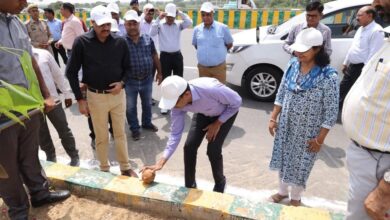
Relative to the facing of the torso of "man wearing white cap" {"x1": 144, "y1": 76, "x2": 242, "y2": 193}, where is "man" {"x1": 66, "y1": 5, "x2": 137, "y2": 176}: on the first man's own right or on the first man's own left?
on the first man's own right

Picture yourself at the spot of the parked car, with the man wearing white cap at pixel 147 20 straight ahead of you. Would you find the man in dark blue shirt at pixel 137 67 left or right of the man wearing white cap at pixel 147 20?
left

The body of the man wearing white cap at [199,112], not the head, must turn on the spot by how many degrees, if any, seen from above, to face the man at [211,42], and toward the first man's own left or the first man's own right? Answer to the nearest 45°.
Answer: approximately 135° to the first man's own right

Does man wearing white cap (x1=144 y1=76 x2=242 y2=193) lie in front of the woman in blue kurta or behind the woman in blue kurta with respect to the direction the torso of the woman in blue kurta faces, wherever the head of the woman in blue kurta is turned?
in front

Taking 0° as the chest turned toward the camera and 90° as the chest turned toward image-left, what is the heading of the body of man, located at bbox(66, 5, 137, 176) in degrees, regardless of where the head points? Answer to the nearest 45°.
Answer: approximately 315°

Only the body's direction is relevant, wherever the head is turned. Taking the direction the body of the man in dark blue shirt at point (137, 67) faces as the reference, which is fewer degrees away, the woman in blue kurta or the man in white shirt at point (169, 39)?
the woman in blue kurta

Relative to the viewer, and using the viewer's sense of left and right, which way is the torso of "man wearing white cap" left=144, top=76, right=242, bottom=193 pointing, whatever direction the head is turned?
facing the viewer and to the left of the viewer

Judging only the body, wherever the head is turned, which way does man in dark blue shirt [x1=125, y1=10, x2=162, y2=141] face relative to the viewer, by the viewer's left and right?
facing the viewer

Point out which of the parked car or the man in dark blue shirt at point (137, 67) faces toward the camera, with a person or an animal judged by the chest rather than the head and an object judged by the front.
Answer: the man in dark blue shirt

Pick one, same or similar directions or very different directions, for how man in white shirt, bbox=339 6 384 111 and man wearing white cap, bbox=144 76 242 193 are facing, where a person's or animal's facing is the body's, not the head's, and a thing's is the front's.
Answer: same or similar directions

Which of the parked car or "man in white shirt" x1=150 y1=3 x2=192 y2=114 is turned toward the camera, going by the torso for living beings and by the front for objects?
the man in white shirt

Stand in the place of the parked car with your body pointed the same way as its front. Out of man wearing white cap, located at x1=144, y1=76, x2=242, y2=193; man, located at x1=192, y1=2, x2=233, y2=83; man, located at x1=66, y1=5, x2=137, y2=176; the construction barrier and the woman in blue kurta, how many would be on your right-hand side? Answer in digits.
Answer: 1

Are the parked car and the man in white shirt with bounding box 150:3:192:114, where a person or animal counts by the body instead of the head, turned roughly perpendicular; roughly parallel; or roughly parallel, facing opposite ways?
roughly perpendicular

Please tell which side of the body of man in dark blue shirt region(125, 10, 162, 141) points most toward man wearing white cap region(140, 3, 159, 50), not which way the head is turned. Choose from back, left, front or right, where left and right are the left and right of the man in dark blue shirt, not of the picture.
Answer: back

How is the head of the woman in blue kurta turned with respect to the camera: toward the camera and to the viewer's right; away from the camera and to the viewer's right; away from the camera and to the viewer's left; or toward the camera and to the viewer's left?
toward the camera and to the viewer's left

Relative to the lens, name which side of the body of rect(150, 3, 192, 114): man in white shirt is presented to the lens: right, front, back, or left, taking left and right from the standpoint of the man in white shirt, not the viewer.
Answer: front
